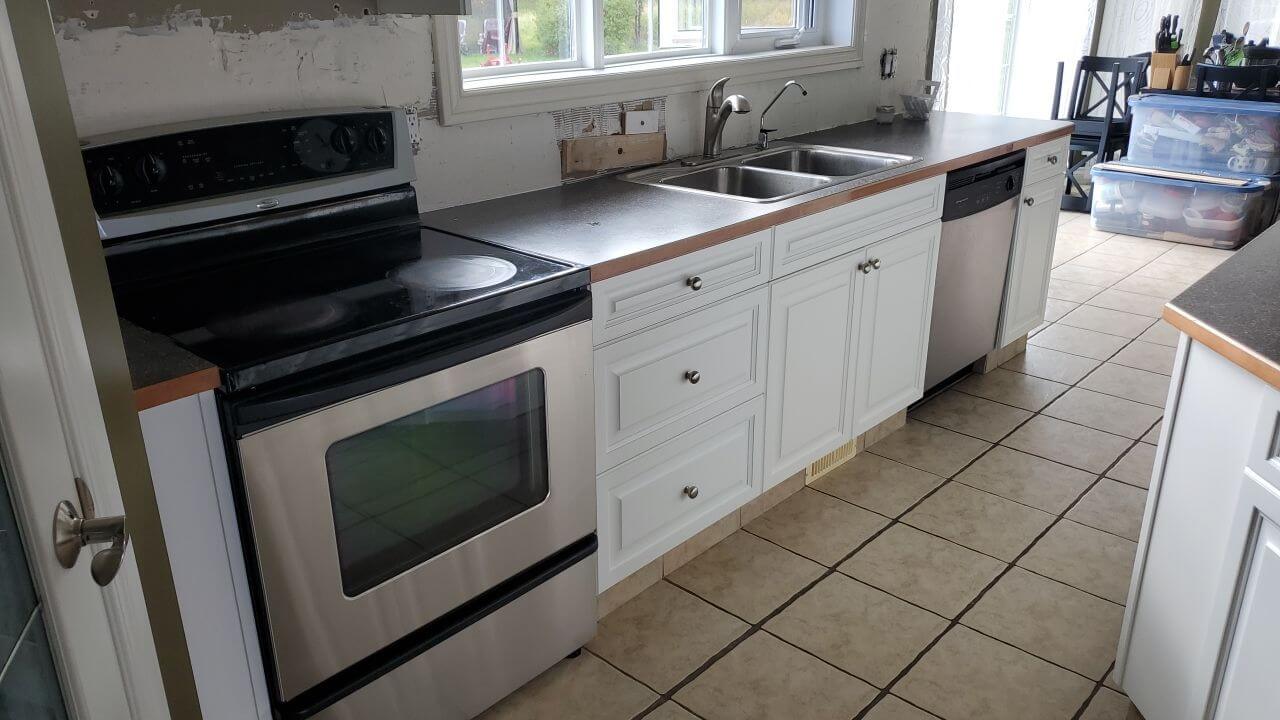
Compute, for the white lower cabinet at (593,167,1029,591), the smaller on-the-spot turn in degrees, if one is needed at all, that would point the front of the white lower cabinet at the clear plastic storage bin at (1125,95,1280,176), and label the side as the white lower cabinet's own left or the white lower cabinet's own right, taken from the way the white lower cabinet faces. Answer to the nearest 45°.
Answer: approximately 90° to the white lower cabinet's own left

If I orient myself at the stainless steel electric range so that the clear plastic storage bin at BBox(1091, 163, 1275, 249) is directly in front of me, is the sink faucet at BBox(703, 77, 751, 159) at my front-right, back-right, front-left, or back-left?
front-left

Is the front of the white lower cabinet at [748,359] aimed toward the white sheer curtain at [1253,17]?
no

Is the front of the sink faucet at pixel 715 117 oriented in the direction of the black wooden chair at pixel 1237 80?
no

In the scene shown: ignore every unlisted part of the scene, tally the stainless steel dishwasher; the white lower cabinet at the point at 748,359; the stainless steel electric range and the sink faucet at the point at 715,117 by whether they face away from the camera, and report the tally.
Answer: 0

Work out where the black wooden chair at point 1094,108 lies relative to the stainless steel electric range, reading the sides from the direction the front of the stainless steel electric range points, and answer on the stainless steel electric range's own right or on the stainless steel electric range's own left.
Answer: on the stainless steel electric range's own left

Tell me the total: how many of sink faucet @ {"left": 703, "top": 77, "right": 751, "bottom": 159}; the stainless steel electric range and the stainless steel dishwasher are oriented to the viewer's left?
0

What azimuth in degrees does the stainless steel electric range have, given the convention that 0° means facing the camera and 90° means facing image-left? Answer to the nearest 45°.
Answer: approximately 315°

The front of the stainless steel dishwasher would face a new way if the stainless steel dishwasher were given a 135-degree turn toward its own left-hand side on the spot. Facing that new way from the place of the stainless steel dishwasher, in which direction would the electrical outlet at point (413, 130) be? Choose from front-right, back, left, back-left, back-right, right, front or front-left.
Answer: back-left

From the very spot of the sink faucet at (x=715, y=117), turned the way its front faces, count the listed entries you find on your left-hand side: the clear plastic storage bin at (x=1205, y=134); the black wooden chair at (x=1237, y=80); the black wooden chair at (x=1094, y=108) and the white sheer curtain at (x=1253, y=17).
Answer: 4

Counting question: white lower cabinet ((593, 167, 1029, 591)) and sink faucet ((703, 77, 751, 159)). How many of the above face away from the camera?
0

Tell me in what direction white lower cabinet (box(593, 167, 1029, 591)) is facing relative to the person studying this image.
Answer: facing the viewer and to the right of the viewer

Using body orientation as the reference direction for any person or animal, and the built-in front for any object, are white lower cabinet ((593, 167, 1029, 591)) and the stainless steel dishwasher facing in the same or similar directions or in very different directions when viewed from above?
same or similar directions

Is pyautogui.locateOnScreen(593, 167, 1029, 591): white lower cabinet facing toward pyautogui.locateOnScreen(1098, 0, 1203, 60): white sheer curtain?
no

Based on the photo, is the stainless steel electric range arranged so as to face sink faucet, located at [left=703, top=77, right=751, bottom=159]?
no

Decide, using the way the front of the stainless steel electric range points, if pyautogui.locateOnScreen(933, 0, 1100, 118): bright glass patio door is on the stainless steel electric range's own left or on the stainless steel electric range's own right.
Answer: on the stainless steel electric range's own left

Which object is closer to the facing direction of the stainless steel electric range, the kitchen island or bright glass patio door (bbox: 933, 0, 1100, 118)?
the kitchen island

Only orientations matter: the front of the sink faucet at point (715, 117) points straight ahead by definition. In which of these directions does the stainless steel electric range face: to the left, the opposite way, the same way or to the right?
the same way

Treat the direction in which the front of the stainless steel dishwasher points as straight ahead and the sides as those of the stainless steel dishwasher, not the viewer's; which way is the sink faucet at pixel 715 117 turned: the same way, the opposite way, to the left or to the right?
the same way

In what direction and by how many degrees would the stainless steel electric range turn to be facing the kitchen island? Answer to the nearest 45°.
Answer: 0° — it already faces it
